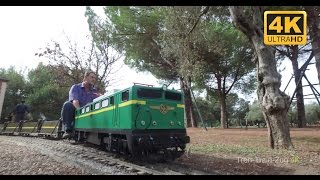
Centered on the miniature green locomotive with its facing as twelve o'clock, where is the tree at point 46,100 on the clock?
The tree is roughly at 7 o'clock from the miniature green locomotive.

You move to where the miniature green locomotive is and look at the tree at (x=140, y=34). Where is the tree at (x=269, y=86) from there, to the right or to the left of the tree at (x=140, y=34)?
right

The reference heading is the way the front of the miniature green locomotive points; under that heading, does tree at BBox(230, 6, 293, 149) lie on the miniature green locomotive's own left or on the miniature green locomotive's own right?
on the miniature green locomotive's own left

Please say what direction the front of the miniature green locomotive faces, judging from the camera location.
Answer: facing the viewer and to the right of the viewer

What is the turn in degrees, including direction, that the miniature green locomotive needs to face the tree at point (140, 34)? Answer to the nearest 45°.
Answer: approximately 135° to its left

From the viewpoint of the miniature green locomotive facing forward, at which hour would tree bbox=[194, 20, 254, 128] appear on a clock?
The tree is roughly at 8 o'clock from the miniature green locomotive.
